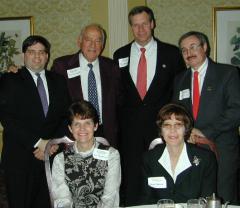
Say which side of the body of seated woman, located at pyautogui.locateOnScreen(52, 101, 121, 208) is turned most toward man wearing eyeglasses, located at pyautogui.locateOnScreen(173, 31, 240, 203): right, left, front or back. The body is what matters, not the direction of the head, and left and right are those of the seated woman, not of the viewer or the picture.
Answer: left

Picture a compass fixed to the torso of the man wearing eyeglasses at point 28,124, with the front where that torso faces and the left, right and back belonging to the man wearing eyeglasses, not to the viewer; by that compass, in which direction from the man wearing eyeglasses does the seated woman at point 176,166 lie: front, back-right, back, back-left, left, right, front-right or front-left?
front

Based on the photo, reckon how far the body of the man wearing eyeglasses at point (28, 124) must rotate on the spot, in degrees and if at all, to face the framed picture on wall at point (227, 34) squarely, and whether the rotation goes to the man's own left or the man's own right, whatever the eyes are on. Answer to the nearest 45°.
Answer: approximately 90° to the man's own left

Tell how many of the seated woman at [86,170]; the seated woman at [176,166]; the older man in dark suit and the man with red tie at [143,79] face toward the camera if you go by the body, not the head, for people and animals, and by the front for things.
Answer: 4

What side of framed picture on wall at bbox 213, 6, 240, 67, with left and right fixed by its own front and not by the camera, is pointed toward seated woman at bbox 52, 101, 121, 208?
front

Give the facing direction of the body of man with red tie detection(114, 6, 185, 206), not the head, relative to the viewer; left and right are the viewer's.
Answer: facing the viewer

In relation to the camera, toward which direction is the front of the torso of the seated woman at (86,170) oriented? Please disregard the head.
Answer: toward the camera

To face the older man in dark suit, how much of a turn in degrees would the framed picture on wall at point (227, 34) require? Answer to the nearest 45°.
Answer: approximately 45° to its right

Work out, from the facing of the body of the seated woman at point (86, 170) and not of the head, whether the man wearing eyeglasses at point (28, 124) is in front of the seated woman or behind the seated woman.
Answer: behind

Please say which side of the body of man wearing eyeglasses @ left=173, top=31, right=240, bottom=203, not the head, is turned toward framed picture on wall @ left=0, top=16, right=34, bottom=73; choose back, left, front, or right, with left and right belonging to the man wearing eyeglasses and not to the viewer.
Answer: right

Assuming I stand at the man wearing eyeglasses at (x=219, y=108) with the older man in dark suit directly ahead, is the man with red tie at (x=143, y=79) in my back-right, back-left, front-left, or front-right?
front-right

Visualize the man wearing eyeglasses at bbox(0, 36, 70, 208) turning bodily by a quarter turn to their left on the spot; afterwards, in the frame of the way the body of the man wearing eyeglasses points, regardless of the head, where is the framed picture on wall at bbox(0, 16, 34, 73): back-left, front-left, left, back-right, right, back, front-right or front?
front-left

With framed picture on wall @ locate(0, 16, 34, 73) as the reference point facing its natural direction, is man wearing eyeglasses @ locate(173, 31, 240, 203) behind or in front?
in front

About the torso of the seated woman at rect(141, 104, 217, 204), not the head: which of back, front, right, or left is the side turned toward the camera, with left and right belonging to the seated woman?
front

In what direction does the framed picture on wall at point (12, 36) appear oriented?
toward the camera
